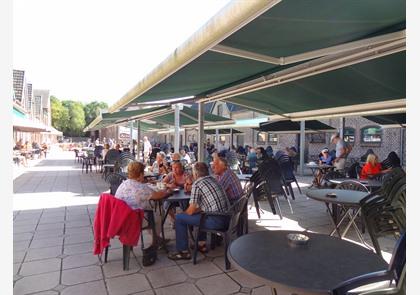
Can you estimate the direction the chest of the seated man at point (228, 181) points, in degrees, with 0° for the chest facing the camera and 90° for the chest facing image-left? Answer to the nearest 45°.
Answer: approximately 90°

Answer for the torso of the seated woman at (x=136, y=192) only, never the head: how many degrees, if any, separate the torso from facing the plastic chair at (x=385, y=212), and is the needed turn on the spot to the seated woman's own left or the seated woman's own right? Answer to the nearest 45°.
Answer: approximately 45° to the seated woman's own right

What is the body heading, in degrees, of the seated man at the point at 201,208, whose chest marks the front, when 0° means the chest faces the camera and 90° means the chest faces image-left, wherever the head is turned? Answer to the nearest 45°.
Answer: approximately 135°

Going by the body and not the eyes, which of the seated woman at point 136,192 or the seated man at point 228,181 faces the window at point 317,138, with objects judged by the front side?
the seated woman

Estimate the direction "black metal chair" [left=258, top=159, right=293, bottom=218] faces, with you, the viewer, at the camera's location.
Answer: facing away from the viewer and to the left of the viewer

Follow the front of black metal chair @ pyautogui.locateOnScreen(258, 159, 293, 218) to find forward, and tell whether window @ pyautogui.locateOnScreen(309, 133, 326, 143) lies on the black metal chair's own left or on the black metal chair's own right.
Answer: on the black metal chair's own right

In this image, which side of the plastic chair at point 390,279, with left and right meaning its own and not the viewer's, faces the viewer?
left

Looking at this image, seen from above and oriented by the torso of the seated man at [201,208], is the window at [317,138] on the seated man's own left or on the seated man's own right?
on the seated man's own right
